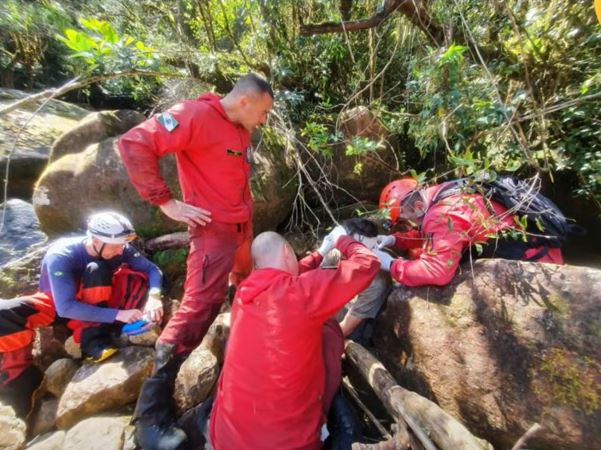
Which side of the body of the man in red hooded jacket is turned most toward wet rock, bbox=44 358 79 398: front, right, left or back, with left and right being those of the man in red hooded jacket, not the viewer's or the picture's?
left

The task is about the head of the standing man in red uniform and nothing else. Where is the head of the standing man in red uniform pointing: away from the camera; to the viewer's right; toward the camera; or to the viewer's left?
to the viewer's right

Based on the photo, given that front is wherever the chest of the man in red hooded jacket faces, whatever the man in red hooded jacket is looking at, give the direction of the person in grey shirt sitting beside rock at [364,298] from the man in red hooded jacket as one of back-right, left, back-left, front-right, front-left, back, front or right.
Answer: front

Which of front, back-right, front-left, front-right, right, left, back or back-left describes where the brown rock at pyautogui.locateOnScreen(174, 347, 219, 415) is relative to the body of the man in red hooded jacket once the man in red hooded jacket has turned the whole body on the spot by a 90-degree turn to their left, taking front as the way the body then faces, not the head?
front

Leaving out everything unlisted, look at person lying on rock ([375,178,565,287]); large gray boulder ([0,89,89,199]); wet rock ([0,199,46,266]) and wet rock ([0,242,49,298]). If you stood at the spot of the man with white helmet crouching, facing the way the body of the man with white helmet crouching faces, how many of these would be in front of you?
1

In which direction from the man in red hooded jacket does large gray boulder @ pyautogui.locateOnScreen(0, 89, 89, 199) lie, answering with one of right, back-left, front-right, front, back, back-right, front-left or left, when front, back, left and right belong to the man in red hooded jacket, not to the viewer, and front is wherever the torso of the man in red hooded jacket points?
left

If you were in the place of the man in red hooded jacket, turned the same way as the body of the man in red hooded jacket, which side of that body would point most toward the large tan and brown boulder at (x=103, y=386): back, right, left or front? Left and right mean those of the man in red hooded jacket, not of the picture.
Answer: left

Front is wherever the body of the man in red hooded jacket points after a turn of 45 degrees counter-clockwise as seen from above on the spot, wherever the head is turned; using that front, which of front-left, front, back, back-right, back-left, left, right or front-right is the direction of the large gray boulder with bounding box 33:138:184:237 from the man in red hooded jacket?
front-left

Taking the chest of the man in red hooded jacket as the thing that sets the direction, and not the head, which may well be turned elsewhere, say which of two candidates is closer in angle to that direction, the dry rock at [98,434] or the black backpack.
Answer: the black backpack

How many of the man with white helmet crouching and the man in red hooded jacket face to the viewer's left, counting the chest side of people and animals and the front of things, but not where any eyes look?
0

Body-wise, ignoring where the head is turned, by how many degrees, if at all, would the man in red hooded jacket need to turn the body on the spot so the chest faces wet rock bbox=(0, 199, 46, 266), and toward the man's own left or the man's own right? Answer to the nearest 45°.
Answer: approximately 90° to the man's own left

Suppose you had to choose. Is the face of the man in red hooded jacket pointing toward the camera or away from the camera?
away from the camera

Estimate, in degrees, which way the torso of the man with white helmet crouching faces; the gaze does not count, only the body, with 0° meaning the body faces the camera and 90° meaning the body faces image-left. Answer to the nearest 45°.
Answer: approximately 315°

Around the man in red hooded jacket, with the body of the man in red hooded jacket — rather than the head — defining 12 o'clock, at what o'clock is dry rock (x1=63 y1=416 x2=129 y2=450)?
The dry rock is roughly at 8 o'clock from the man in red hooded jacket.

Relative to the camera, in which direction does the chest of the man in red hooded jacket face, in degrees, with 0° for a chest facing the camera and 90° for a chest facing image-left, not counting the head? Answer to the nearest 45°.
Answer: approximately 225°
